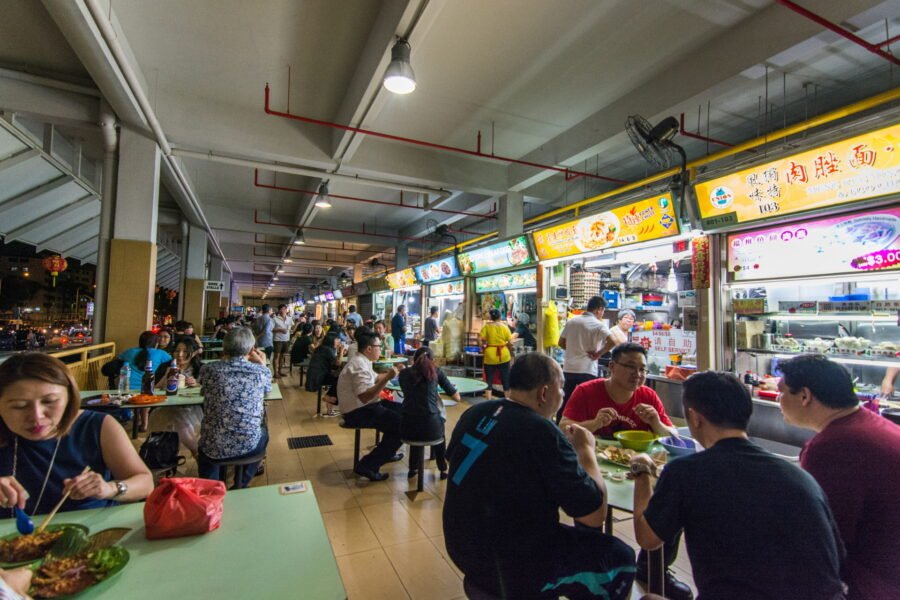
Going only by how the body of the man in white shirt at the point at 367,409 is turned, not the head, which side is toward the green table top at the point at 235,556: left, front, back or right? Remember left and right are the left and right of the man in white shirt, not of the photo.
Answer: right

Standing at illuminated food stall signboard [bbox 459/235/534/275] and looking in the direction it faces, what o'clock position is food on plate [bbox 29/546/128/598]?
The food on plate is roughly at 11 o'clock from the illuminated food stall signboard.

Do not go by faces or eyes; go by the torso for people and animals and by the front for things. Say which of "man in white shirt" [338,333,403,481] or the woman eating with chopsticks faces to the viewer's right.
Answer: the man in white shirt

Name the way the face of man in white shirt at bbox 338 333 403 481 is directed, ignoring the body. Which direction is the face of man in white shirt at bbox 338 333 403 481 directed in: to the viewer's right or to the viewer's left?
to the viewer's right

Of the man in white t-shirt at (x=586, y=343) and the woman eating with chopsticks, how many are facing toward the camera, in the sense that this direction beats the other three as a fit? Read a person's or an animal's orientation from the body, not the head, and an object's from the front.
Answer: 1

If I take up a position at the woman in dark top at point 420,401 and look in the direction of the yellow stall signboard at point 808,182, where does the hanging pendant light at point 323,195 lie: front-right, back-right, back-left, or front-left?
back-left

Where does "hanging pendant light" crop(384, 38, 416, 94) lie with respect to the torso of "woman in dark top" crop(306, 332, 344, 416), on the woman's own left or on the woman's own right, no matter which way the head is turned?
on the woman's own right

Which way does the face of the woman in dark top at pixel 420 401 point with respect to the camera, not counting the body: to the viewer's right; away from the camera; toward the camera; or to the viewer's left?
away from the camera

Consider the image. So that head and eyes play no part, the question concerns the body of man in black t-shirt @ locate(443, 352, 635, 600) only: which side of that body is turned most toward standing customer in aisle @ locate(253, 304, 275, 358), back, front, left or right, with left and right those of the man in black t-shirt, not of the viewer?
left

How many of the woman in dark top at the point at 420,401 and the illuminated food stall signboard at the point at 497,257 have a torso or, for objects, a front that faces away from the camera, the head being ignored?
1

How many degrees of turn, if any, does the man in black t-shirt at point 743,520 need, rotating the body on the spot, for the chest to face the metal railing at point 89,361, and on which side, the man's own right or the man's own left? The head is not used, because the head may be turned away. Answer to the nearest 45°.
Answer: approximately 45° to the man's own left

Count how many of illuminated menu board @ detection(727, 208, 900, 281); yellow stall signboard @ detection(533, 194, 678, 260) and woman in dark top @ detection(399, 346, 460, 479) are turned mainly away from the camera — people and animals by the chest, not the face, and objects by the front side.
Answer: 1
